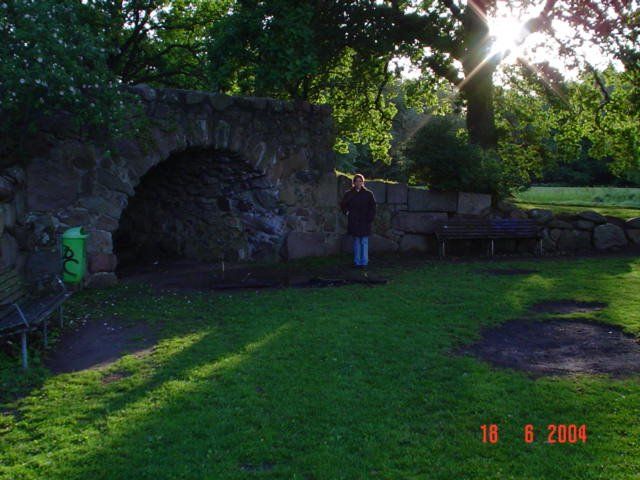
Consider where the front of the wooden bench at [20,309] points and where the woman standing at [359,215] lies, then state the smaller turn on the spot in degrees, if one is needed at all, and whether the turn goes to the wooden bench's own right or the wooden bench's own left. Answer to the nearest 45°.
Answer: approximately 90° to the wooden bench's own left

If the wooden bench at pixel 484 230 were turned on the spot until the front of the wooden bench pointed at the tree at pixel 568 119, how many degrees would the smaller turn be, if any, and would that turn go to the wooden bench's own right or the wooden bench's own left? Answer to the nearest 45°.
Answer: approximately 135° to the wooden bench's own left

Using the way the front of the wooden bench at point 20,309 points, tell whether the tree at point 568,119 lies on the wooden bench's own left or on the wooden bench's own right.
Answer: on the wooden bench's own left

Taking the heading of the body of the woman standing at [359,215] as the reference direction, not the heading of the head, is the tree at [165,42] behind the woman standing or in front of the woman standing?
behind

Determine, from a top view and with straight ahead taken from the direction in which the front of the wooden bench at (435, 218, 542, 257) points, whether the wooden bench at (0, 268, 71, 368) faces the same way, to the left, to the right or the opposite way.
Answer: to the left

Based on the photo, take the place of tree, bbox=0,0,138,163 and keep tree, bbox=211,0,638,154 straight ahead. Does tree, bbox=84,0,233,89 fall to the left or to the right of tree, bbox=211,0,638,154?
left

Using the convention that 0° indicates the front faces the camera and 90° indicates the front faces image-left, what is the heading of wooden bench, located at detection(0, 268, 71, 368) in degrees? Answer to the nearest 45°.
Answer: approximately 315°

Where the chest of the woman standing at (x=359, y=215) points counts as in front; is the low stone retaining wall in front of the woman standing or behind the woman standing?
behind

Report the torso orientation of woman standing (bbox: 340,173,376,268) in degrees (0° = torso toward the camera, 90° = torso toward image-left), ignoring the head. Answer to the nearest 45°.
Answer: approximately 0°

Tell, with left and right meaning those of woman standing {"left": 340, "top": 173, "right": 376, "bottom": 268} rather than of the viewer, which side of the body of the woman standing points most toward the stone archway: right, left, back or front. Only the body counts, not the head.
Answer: right
